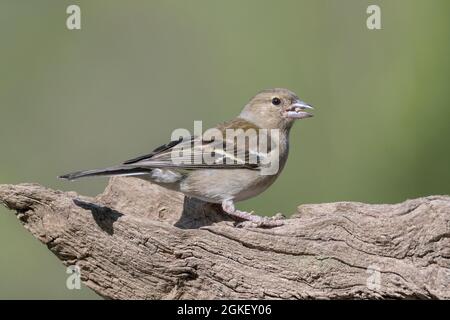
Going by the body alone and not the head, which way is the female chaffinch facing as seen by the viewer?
to the viewer's right
